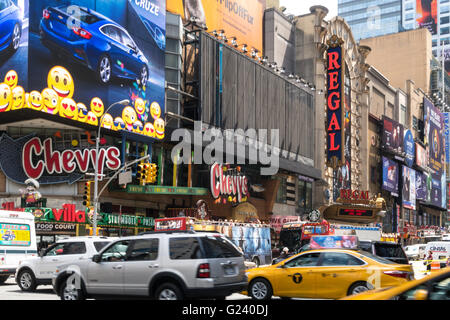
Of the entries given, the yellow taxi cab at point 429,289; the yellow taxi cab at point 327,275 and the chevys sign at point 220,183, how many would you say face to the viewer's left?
2

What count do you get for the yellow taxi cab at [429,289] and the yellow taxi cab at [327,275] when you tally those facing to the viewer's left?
2

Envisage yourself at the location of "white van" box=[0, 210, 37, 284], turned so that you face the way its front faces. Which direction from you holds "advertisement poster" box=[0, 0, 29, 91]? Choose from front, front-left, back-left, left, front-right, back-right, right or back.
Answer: front-right

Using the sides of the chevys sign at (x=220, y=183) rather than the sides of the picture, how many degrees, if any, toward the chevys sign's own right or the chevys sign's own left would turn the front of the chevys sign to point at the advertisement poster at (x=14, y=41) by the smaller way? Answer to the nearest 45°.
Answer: approximately 90° to the chevys sign's own right

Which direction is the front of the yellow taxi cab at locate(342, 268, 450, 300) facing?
to the viewer's left

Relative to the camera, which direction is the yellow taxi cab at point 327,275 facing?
to the viewer's left

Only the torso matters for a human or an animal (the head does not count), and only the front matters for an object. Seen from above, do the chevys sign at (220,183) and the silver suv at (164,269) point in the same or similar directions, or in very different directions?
very different directions

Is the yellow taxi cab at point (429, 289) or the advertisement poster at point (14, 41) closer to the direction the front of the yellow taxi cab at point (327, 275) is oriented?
the advertisement poster

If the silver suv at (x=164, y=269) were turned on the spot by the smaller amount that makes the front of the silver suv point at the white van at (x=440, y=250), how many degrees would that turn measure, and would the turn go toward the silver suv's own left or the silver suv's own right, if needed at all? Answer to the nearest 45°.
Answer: approximately 90° to the silver suv's own right

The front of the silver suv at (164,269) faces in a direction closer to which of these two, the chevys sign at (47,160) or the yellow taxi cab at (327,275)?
the chevys sign

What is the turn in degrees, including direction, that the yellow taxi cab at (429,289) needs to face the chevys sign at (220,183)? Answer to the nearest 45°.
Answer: approximately 90° to its right

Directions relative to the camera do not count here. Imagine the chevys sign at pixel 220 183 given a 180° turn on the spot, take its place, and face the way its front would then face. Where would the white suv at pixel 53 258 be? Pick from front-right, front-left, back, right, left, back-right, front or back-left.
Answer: back-left
